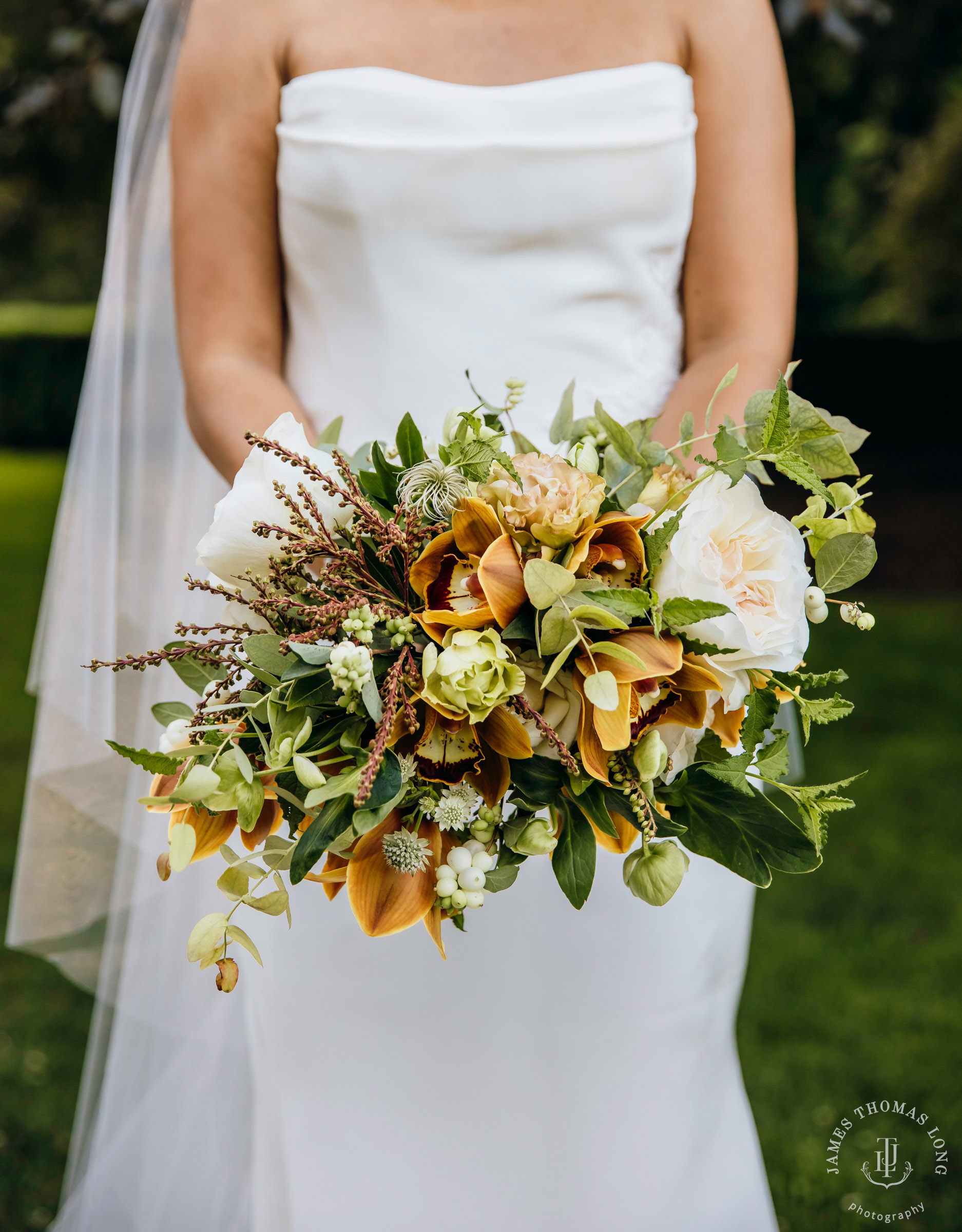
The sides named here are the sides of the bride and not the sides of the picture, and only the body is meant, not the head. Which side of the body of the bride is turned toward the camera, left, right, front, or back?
front
